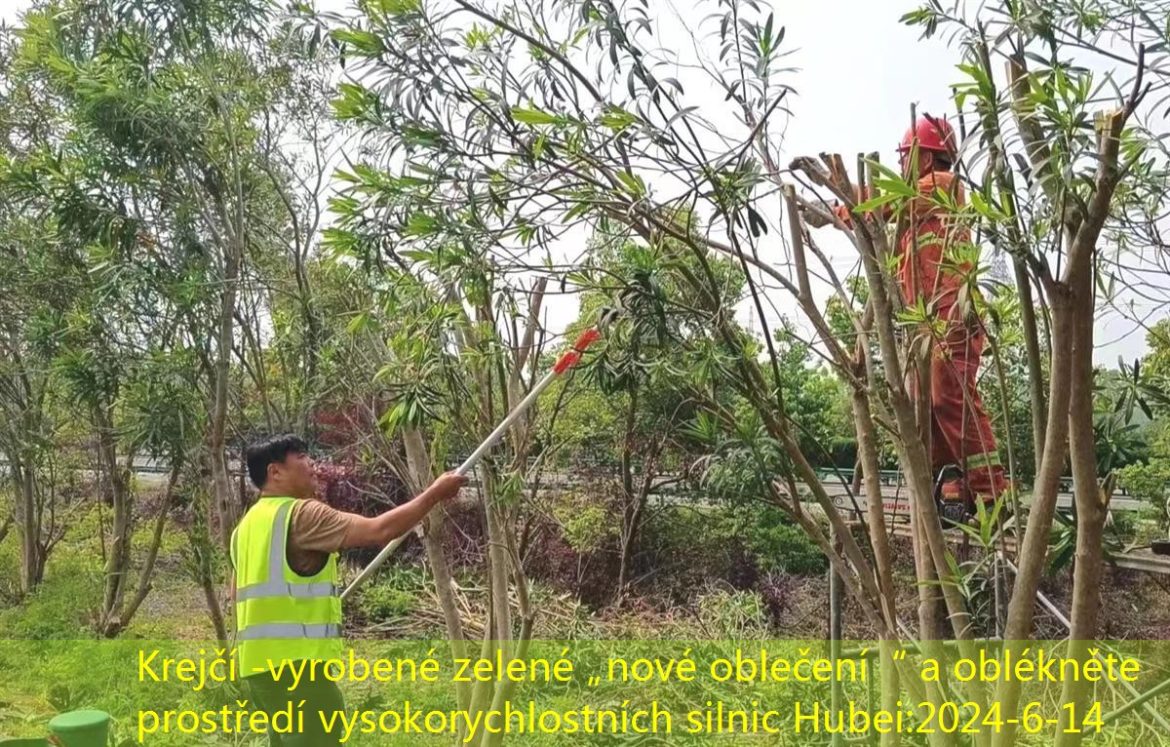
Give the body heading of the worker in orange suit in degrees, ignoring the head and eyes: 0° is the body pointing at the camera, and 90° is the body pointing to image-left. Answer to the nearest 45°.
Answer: approximately 90°

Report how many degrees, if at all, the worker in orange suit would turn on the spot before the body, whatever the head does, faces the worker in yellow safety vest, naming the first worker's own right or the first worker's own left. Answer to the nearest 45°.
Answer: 0° — they already face them
